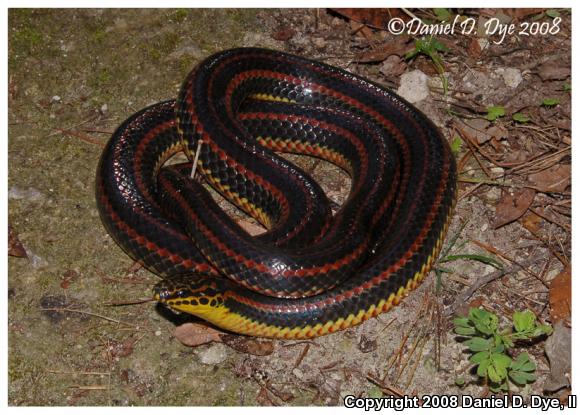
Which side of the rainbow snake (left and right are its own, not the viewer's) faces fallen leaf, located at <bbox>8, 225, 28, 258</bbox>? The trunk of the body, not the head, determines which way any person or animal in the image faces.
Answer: front

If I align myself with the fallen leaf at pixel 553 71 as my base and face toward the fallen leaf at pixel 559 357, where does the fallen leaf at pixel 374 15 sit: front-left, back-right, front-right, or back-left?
back-right

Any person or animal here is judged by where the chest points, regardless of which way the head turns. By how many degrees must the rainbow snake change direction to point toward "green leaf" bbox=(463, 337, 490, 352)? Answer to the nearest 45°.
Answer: approximately 135° to its left

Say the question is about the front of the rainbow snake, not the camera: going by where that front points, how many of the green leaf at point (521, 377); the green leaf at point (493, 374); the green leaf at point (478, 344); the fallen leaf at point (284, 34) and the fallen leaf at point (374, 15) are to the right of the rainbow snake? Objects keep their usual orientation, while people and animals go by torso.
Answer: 2

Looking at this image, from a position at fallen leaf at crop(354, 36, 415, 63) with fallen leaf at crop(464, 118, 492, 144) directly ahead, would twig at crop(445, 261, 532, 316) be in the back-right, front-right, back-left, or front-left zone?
front-right

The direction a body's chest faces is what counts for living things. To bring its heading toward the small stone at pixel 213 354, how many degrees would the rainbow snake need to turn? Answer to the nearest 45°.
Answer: approximately 90° to its left

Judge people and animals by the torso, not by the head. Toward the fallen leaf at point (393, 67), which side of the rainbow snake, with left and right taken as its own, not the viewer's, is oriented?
right

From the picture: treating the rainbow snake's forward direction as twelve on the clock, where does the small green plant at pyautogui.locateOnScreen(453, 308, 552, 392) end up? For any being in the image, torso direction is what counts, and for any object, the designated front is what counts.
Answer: The small green plant is roughly at 7 o'clock from the rainbow snake.

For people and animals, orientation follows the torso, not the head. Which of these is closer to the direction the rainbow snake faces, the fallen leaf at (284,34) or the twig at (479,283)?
the fallen leaf

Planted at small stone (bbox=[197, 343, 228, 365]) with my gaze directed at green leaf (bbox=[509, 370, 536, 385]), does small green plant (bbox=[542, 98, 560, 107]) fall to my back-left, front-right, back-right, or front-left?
front-left

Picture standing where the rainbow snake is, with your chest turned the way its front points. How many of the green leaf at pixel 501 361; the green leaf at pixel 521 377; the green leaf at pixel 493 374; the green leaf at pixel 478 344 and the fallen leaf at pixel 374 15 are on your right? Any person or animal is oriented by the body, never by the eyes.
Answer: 1

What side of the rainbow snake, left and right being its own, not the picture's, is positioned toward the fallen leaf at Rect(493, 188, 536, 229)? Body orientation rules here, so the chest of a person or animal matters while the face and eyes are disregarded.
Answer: back

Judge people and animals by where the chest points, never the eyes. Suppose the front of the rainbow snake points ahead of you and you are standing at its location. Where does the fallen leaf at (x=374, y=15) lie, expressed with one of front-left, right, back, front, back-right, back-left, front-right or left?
right

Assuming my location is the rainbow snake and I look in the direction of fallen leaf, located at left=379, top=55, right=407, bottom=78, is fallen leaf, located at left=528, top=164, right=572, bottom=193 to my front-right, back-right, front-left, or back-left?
front-right

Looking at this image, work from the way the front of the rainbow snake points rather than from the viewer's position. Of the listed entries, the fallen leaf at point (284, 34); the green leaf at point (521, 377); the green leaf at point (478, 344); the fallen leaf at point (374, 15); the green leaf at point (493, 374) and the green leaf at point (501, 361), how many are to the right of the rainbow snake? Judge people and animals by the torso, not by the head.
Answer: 2

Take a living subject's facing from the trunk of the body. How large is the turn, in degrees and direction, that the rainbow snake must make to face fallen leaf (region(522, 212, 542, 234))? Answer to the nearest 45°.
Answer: approximately 180°

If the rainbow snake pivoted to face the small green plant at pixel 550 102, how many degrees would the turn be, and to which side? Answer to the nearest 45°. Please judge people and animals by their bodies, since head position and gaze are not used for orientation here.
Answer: approximately 135° to its right

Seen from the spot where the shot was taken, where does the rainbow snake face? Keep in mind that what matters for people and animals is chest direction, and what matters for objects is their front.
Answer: facing to the left of the viewer
